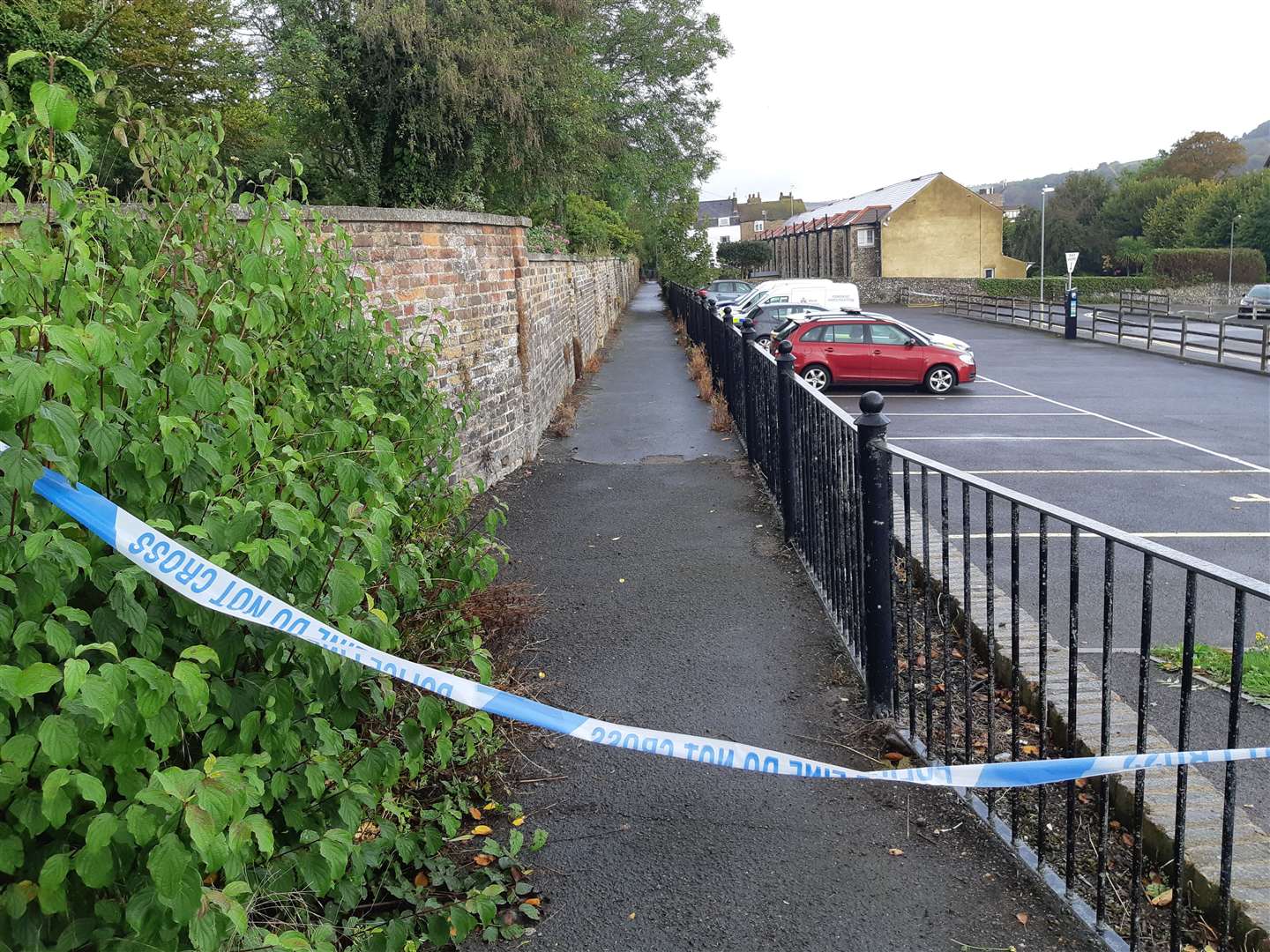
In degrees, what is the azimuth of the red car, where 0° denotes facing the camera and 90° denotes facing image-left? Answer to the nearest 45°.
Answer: approximately 270°

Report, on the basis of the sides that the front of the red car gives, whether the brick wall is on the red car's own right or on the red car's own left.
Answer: on the red car's own right

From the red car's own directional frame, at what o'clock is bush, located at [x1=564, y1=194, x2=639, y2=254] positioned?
The bush is roughly at 8 o'clock from the red car.

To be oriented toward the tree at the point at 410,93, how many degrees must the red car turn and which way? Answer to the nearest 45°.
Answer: approximately 135° to its right

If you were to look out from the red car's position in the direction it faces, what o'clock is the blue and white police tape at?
The blue and white police tape is roughly at 3 o'clock from the red car.

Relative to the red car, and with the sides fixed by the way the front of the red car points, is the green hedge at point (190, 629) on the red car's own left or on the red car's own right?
on the red car's own right

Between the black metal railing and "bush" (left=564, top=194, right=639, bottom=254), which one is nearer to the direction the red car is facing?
the black metal railing

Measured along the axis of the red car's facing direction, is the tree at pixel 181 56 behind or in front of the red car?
behind

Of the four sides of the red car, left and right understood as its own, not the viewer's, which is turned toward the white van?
left

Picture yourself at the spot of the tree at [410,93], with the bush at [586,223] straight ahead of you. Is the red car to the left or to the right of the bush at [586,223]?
right
